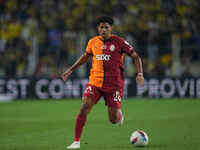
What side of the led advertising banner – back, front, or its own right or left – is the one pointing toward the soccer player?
front

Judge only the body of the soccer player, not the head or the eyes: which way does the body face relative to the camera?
toward the camera

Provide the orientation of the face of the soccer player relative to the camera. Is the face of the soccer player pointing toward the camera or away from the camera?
toward the camera

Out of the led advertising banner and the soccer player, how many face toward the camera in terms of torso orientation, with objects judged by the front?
2

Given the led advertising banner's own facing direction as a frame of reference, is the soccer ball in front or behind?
in front

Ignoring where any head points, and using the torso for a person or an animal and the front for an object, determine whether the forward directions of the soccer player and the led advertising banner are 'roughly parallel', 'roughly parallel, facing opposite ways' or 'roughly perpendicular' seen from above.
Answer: roughly parallel

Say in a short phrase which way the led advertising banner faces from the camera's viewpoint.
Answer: facing the viewer

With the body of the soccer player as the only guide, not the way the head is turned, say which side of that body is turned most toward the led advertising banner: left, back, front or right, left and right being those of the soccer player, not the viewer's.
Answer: back
